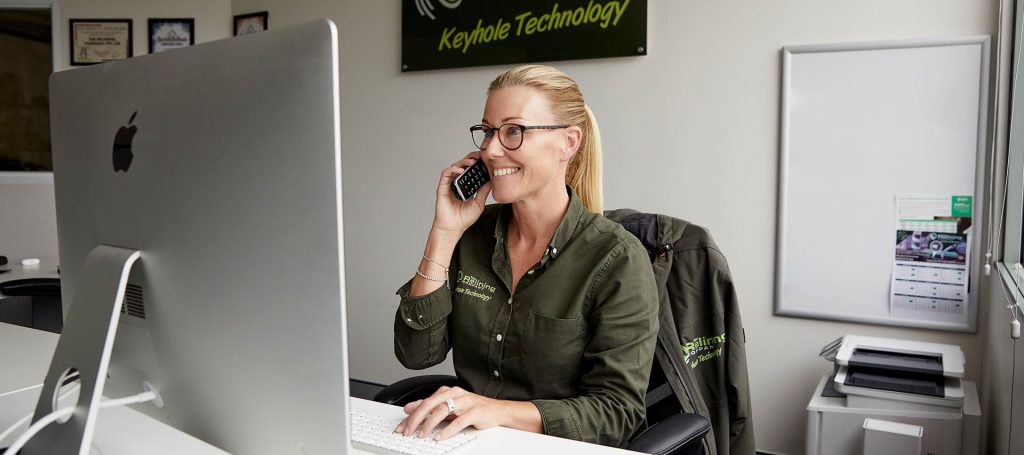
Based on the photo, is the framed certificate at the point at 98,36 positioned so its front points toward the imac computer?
yes

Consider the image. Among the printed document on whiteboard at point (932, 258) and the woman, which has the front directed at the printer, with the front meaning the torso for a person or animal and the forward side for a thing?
the printed document on whiteboard

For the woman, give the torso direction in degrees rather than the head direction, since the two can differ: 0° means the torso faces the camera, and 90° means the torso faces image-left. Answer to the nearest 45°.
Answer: approximately 45°

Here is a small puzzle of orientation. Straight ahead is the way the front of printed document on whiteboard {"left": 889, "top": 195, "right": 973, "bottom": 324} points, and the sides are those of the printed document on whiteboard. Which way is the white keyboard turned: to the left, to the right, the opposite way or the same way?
the opposite way

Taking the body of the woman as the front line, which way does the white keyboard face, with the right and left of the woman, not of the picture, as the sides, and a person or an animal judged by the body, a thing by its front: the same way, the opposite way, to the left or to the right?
the opposite way

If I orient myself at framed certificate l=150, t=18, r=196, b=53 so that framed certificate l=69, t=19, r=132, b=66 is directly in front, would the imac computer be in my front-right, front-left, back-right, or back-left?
back-left

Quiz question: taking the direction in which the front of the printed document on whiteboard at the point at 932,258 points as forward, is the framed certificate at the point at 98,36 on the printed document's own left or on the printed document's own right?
on the printed document's own right

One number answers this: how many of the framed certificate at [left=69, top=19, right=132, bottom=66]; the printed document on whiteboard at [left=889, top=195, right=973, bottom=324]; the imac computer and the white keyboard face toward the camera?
2
